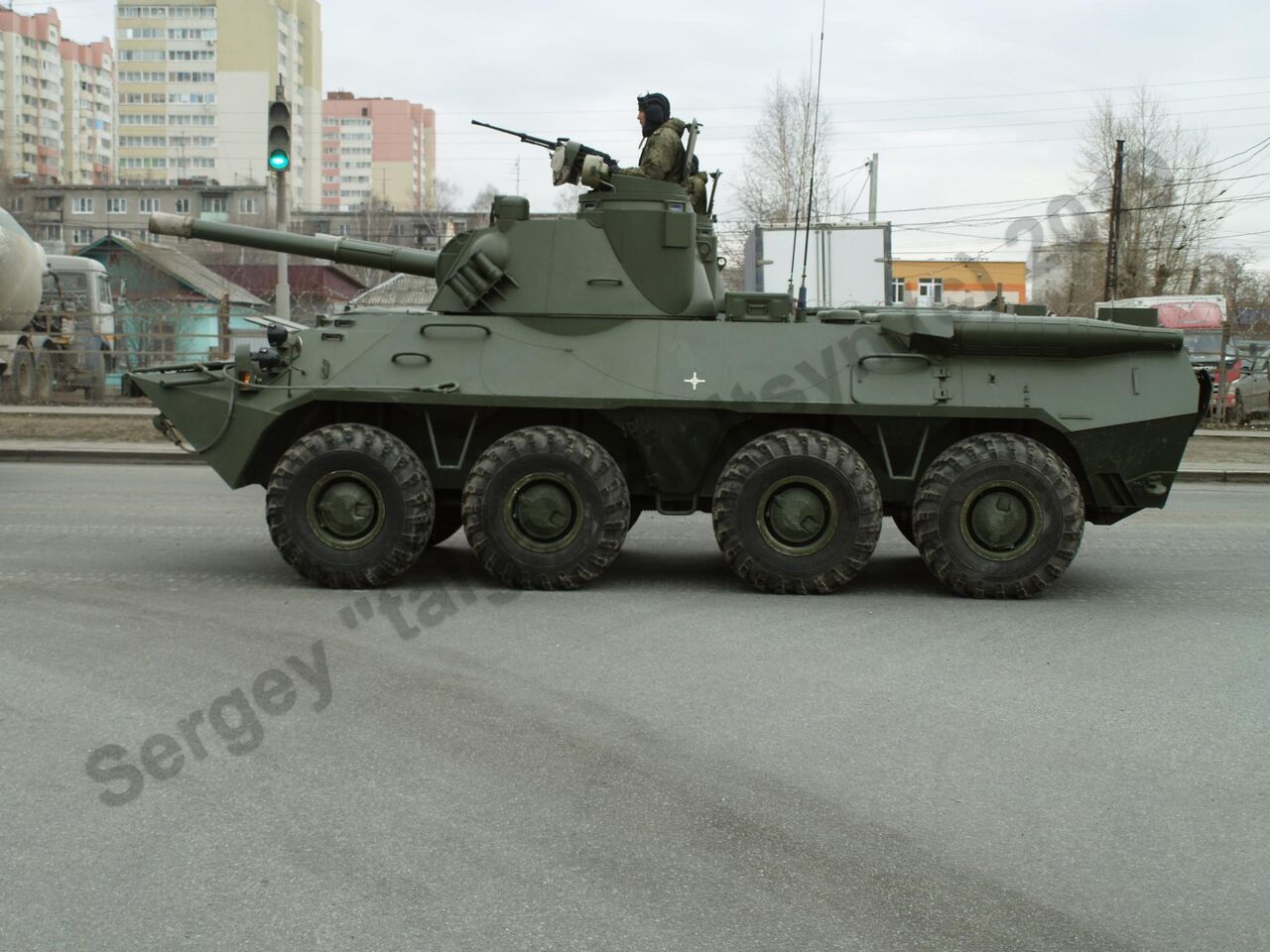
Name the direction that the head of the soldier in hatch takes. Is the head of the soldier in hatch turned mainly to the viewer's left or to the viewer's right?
to the viewer's left

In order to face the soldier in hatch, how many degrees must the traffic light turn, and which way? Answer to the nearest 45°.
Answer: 0° — it already faces them

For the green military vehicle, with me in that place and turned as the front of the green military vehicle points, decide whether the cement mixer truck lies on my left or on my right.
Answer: on my right

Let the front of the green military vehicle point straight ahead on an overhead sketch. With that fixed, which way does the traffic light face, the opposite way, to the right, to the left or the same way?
to the left

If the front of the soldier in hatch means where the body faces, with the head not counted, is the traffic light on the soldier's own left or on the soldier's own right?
on the soldier's own right

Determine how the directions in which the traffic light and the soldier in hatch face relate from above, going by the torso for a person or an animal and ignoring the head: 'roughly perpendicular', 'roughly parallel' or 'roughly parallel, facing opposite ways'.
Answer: roughly perpendicular

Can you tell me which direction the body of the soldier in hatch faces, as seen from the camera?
to the viewer's left

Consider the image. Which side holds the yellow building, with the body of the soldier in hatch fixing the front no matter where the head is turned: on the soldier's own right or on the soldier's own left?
on the soldier's own right

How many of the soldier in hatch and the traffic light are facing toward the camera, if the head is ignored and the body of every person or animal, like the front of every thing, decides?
1

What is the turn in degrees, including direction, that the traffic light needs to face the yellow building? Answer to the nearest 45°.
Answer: approximately 135° to its left

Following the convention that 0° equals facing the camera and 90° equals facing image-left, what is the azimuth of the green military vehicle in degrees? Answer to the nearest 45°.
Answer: approximately 90°

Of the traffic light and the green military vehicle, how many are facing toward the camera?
1

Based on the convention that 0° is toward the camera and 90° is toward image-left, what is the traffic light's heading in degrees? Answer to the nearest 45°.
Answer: approximately 0°
